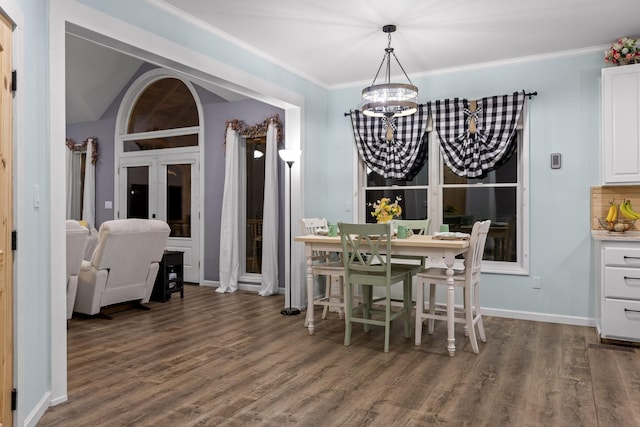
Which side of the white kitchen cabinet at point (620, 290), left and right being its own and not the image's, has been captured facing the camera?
front

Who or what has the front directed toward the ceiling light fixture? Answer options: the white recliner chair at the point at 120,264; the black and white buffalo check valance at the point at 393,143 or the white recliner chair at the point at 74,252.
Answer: the black and white buffalo check valance

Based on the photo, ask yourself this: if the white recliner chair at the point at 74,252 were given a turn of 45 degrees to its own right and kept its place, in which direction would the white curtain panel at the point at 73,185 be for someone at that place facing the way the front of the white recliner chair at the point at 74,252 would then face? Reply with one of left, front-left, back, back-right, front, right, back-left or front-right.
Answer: front

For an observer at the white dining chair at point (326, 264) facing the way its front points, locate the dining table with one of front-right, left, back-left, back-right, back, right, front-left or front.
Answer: front

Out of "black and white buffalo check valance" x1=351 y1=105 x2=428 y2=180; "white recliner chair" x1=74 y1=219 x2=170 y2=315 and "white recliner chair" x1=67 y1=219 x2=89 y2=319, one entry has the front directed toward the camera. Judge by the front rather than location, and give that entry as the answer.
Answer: the black and white buffalo check valance

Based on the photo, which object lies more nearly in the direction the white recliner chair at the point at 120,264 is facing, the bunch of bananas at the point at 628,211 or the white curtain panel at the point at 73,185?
the white curtain panel

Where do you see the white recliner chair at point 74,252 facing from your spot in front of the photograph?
facing away from the viewer and to the left of the viewer

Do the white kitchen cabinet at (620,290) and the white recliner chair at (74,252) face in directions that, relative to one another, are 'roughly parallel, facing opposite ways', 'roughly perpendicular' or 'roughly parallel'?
roughly perpendicular

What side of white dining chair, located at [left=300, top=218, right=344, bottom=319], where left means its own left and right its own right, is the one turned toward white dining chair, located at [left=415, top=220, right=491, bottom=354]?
front

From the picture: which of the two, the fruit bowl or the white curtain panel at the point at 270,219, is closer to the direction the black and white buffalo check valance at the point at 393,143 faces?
the fruit bowl

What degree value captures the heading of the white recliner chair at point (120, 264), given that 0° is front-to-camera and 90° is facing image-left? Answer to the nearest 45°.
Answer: approximately 135°
